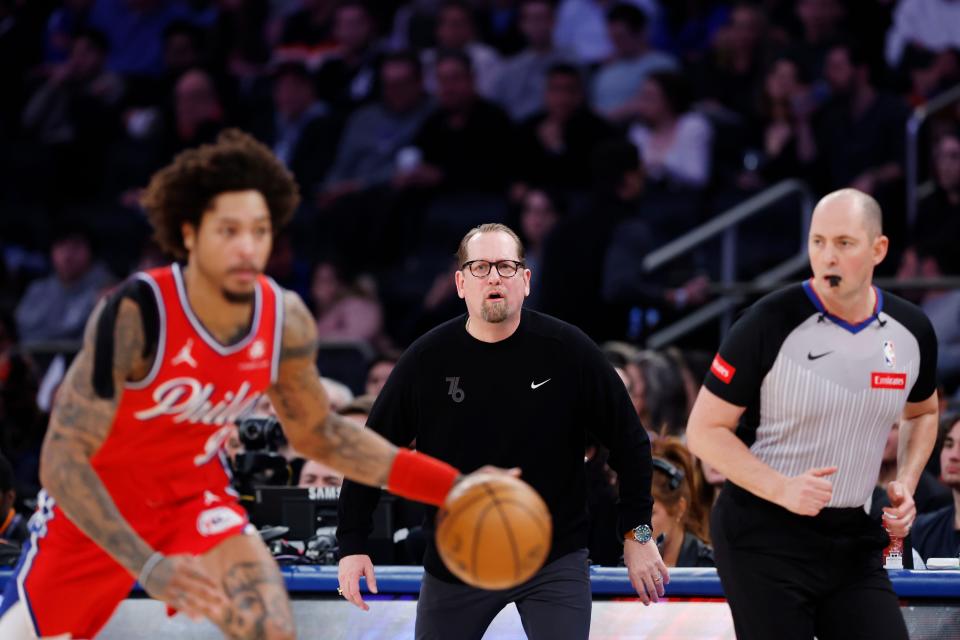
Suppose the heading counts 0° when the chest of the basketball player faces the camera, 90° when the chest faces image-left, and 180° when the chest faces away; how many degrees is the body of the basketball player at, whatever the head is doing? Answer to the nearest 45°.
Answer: approximately 315°

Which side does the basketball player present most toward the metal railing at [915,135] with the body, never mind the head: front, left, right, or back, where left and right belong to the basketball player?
left

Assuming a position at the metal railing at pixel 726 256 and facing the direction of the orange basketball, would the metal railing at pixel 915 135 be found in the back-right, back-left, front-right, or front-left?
back-left
